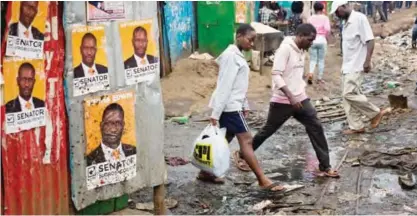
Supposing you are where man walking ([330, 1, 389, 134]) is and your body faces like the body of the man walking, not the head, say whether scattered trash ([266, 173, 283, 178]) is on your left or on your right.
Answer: on your left

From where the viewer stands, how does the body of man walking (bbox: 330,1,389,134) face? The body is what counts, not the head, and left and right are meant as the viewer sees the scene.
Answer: facing to the left of the viewer

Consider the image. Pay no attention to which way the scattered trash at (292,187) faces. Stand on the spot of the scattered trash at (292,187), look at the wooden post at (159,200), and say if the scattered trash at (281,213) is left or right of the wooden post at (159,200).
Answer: left

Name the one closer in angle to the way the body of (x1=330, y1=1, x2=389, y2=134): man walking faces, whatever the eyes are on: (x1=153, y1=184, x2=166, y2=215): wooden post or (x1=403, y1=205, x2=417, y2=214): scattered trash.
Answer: the wooden post
